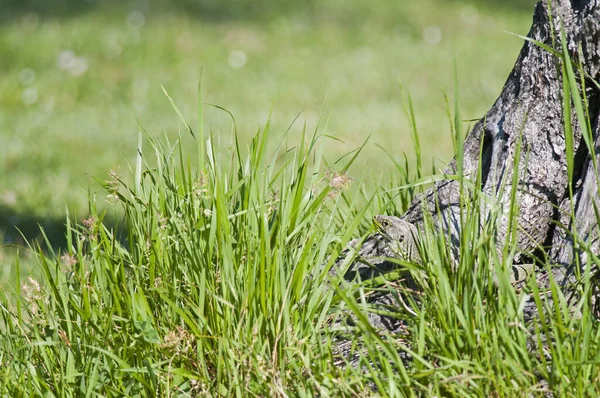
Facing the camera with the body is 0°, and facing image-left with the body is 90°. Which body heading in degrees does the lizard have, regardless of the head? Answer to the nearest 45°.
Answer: approximately 90°
